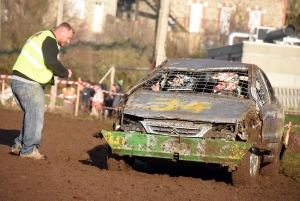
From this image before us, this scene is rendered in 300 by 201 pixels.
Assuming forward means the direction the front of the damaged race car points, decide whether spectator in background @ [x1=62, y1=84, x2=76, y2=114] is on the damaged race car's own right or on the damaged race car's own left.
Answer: on the damaged race car's own right

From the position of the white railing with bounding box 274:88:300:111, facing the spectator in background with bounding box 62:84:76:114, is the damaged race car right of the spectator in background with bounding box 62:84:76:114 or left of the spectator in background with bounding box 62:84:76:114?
left

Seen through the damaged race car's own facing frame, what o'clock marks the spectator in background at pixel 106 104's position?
The spectator in background is roughly at 4 o'clock from the damaged race car.

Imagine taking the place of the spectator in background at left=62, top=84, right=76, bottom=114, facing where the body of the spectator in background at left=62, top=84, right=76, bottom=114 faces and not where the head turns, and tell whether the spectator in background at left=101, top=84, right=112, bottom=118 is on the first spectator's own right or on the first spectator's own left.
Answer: on the first spectator's own left

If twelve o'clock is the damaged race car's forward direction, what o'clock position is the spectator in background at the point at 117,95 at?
The spectator in background is roughly at 4 o'clock from the damaged race car.

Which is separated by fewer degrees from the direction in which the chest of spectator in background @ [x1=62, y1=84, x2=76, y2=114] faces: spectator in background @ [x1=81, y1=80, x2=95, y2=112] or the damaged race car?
the damaged race car

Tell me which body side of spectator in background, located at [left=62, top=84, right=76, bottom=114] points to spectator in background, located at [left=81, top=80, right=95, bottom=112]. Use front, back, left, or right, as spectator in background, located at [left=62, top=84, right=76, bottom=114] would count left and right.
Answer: left

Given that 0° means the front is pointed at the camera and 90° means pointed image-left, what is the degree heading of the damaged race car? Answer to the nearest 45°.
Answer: approximately 45°

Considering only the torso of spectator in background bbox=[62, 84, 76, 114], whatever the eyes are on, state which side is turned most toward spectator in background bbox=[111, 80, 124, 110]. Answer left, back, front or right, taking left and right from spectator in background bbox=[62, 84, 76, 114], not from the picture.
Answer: left
